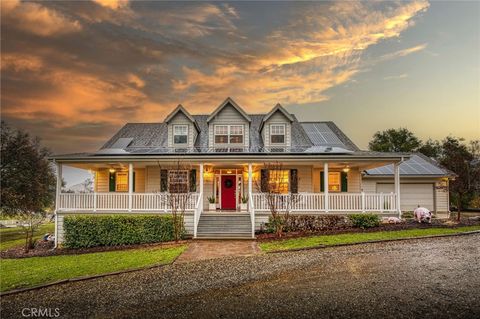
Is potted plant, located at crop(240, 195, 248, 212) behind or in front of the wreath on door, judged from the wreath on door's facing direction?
in front

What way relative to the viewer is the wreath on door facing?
toward the camera

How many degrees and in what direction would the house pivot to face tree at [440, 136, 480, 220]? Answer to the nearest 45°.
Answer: approximately 90° to its left

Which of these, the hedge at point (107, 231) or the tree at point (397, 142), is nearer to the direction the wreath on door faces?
the hedge

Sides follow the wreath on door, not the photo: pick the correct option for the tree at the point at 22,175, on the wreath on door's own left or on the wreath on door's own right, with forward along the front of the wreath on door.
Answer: on the wreath on door's own right

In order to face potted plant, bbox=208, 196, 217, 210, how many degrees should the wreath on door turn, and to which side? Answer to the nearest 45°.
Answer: approximately 45° to its right

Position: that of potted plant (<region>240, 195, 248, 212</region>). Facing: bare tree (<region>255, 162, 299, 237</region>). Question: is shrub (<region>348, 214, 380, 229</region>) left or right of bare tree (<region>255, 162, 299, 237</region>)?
left

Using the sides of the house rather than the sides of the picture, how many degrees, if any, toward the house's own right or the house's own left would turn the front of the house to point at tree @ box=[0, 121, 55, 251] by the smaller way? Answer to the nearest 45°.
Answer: approximately 135° to the house's own right

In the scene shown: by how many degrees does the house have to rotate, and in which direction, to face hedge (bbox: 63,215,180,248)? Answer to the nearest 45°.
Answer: approximately 45° to its right

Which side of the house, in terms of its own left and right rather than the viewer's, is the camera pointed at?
front

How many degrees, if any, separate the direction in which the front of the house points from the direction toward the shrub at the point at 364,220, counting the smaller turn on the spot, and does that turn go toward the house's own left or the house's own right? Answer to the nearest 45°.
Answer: approximately 45° to the house's own left

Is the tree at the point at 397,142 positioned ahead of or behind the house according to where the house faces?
behind

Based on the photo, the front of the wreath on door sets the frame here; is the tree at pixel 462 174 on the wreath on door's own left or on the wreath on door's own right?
on the wreath on door's own left
